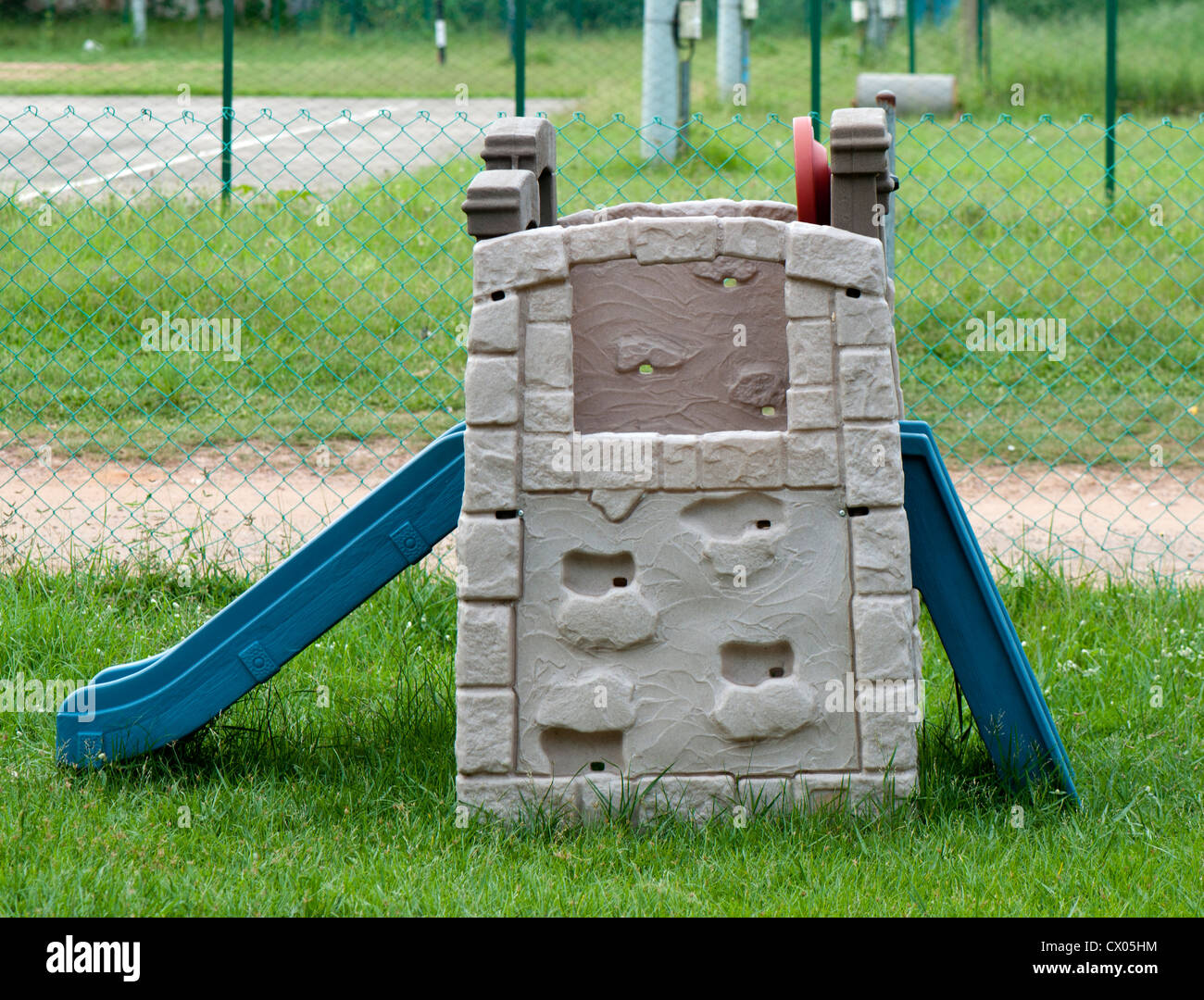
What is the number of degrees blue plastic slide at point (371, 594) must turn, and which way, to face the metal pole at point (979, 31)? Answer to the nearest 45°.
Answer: approximately 90° to its right

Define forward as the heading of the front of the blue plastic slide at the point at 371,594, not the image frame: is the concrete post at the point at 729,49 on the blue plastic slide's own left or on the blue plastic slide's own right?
on the blue plastic slide's own right

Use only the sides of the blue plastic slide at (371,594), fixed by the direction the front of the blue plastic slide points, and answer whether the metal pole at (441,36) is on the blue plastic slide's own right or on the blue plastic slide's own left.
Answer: on the blue plastic slide's own right

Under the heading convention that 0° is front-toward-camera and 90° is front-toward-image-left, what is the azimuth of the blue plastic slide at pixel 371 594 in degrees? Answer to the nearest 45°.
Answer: approximately 90°

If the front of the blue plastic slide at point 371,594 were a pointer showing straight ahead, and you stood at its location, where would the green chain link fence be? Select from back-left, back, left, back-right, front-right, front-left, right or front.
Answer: right
